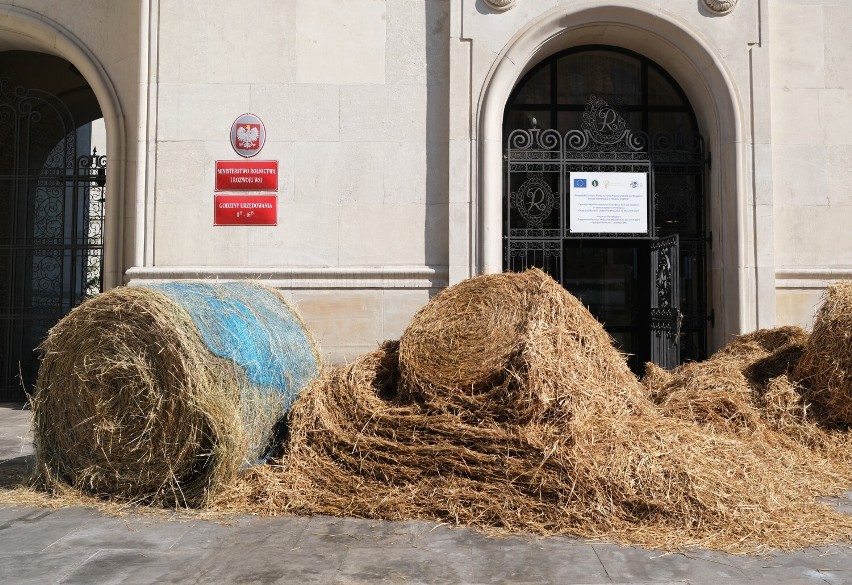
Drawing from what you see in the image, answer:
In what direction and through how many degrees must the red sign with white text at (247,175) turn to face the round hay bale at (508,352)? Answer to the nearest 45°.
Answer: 0° — it already faces it

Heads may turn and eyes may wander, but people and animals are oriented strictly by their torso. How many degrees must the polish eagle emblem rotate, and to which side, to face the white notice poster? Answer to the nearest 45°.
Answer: approximately 90° to its left

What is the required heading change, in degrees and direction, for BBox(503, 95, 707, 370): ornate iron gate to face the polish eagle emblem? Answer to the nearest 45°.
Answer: approximately 90° to its right

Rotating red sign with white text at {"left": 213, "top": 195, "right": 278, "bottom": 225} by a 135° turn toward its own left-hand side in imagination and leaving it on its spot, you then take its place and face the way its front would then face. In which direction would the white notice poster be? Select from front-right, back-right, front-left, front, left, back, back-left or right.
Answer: front-right

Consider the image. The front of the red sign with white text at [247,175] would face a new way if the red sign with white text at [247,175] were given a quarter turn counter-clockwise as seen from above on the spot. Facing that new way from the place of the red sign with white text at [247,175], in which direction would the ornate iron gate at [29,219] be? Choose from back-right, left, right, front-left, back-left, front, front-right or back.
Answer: back-left

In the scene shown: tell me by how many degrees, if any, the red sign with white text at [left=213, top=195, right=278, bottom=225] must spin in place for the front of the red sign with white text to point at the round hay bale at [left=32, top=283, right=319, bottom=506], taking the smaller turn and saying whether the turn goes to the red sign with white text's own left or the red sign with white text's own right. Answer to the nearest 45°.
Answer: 0° — it already faces it

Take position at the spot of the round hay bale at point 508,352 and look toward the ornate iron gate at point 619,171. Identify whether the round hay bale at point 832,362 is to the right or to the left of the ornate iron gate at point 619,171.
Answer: right

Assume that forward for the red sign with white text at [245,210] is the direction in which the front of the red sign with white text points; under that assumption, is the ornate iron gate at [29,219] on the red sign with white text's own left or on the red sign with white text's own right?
on the red sign with white text's own right

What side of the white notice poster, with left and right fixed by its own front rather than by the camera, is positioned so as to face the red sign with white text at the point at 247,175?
right

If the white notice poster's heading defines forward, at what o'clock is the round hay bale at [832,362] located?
The round hay bale is roughly at 11 o'clock from the white notice poster.
